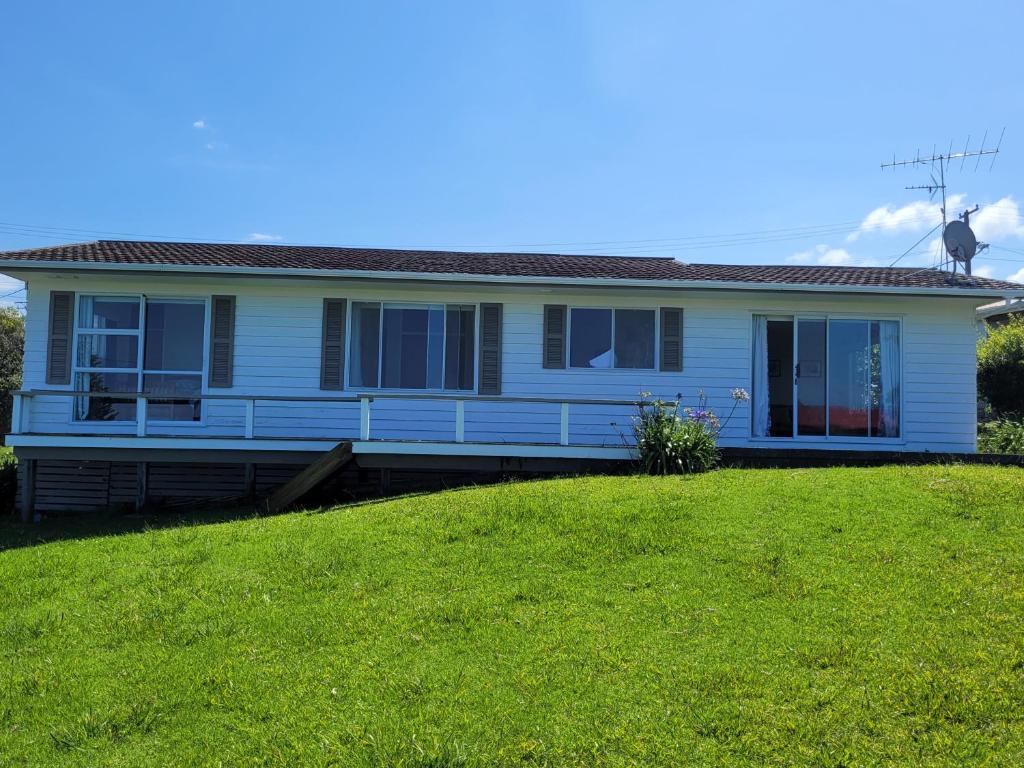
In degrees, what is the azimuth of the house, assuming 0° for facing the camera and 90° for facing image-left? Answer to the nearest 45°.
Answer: approximately 0°

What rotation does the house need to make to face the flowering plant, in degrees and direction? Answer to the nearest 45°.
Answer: approximately 45° to its left

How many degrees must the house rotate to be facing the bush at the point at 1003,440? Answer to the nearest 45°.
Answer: approximately 90° to its left

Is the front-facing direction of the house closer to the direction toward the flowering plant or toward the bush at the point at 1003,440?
the flowering plant
